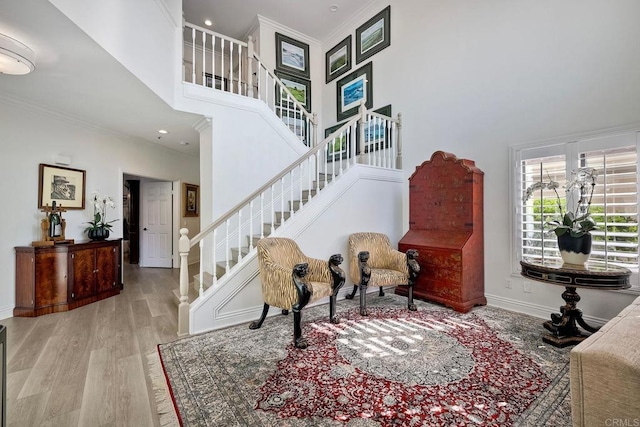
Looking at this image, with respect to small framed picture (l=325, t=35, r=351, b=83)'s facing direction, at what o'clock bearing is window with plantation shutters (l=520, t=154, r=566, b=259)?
The window with plantation shutters is roughly at 9 o'clock from the small framed picture.

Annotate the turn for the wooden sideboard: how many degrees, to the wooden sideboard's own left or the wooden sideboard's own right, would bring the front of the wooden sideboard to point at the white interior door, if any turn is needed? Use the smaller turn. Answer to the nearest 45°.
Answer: approximately 90° to the wooden sideboard's own left

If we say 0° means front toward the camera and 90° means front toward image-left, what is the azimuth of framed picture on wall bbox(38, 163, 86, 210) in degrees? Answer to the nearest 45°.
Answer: approximately 315°

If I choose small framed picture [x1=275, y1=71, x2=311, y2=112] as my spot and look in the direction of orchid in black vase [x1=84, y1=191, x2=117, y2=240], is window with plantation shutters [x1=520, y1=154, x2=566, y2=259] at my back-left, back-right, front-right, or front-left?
back-left

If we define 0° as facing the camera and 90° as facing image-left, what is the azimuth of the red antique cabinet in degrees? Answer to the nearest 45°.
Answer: approximately 45°

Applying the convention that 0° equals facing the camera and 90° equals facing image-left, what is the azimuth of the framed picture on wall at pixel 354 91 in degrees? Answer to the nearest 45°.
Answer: approximately 45°

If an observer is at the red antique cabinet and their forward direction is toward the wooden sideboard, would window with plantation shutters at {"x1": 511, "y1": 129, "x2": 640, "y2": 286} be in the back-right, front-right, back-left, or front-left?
back-left
